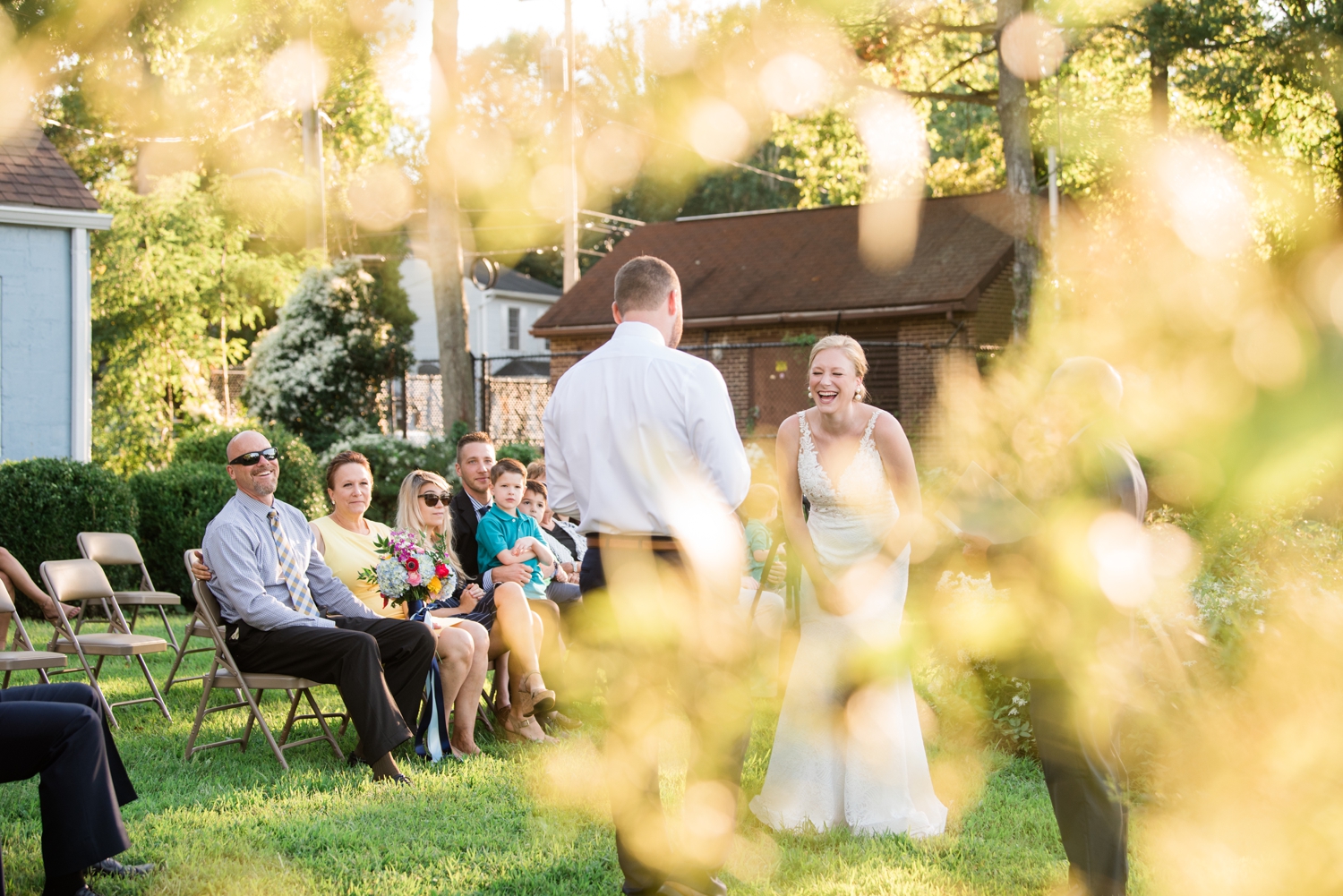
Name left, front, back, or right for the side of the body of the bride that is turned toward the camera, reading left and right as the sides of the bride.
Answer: front

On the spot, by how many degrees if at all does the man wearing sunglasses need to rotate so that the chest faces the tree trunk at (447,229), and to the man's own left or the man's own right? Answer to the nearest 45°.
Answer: approximately 135° to the man's own left

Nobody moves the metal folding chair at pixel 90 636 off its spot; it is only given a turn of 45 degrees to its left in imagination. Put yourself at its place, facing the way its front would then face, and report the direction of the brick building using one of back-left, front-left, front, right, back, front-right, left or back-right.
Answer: front-left

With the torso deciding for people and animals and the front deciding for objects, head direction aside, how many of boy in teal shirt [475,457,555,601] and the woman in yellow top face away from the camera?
0

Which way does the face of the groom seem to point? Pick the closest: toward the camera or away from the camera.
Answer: away from the camera

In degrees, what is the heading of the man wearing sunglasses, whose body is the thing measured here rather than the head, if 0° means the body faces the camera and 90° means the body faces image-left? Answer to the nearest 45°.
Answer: approximately 315°

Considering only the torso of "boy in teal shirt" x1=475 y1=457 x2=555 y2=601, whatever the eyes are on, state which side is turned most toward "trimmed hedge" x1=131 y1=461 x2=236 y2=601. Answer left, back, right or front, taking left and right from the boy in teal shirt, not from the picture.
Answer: back

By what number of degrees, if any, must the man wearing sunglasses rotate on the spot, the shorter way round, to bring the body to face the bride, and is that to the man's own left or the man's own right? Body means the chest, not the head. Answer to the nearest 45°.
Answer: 0° — they already face them

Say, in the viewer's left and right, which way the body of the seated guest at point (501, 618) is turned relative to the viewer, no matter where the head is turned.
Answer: facing the viewer and to the right of the viewer

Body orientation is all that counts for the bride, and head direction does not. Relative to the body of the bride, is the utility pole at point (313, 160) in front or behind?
behind

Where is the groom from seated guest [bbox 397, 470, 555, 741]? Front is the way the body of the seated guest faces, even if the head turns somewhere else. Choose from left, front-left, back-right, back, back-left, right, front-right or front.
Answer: front-right
